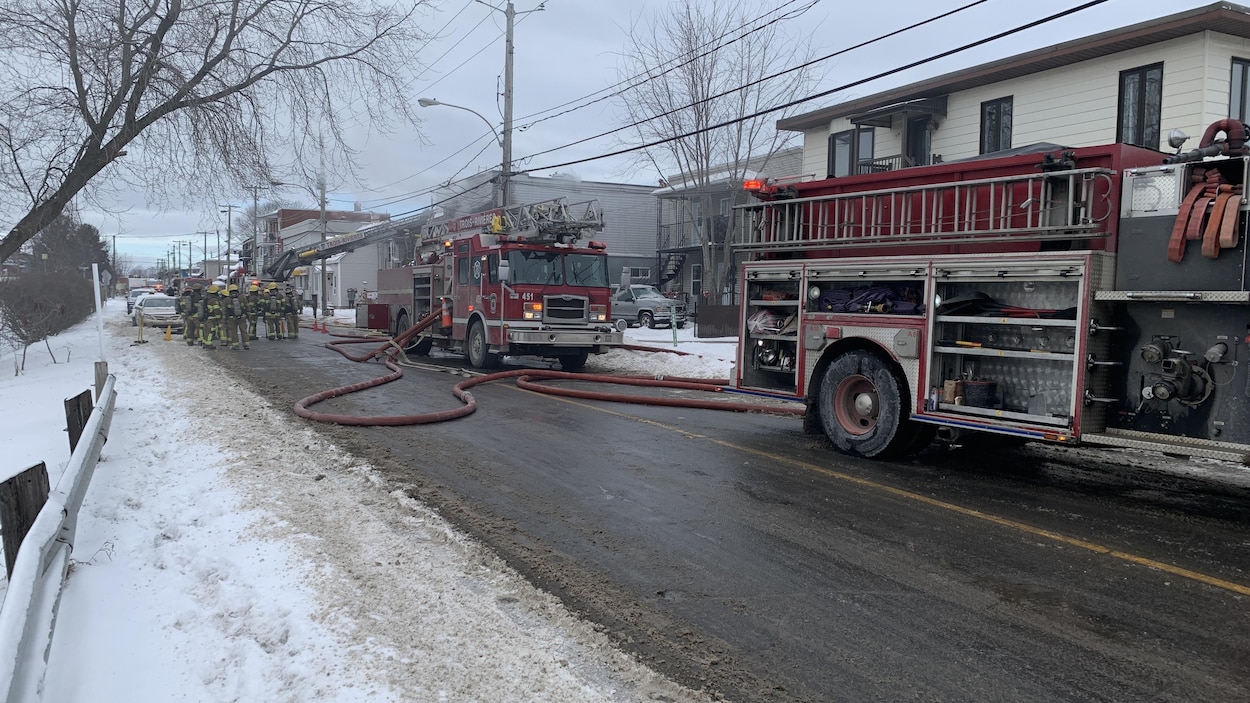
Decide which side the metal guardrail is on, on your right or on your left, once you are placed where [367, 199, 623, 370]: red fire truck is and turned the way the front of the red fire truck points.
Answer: on your right

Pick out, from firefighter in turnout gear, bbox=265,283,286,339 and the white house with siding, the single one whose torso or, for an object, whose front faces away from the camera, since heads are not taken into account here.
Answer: the firefighter in turnout gear

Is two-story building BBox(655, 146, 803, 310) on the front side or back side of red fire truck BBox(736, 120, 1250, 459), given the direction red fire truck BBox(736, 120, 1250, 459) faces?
on the back side

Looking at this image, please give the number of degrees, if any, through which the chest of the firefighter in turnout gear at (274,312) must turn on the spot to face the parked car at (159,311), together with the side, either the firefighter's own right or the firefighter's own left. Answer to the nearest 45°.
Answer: approximately 45° to the firefighter's own left

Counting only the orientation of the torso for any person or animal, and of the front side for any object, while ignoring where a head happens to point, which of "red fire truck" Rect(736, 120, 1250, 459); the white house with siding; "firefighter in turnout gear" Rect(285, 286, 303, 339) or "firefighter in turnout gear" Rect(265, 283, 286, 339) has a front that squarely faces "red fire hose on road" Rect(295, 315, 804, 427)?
the white house with siding

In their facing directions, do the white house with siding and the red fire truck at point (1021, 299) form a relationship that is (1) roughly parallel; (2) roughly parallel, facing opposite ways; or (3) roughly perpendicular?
roughly perpendicular

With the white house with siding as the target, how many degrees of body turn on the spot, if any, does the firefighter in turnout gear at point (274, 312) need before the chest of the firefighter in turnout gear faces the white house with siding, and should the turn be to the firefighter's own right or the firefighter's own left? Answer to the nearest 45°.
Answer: approximately 135° to the firefighter's own right

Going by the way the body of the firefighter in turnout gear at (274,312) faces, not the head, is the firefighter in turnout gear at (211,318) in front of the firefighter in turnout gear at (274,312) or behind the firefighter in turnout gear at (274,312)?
behind

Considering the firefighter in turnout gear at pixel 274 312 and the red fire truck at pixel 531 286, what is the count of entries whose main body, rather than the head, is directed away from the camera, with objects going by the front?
1

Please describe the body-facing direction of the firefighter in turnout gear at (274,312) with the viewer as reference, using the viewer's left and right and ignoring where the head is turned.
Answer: facing away from the viewer

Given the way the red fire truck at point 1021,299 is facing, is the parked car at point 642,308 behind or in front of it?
behind
